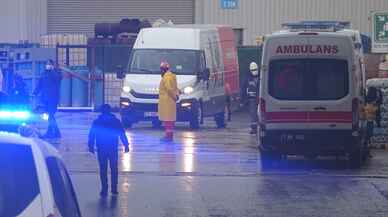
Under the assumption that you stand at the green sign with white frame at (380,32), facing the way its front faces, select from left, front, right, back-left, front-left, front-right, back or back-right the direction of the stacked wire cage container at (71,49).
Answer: back-right

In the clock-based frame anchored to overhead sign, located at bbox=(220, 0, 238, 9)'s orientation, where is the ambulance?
The ambulance is roughly at 12 o'clock from the overhead sign.

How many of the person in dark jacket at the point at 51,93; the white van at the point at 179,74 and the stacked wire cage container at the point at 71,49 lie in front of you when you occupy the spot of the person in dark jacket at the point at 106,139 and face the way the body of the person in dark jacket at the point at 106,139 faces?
3

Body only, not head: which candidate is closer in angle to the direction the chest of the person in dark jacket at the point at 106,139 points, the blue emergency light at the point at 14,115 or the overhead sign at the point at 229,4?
the overhead sign

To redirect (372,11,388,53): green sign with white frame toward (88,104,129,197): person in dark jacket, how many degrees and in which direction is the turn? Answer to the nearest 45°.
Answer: approximately 45° to its right

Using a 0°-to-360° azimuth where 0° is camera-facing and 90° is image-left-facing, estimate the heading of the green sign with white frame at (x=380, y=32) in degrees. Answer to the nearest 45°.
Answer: approximately 0°

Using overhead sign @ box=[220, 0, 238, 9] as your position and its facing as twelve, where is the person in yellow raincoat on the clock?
The person in yellow raincoat is roughly at 12 o'clock from the overhead sign.

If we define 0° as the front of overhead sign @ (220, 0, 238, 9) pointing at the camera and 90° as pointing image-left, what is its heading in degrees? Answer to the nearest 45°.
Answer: approximately 0°
